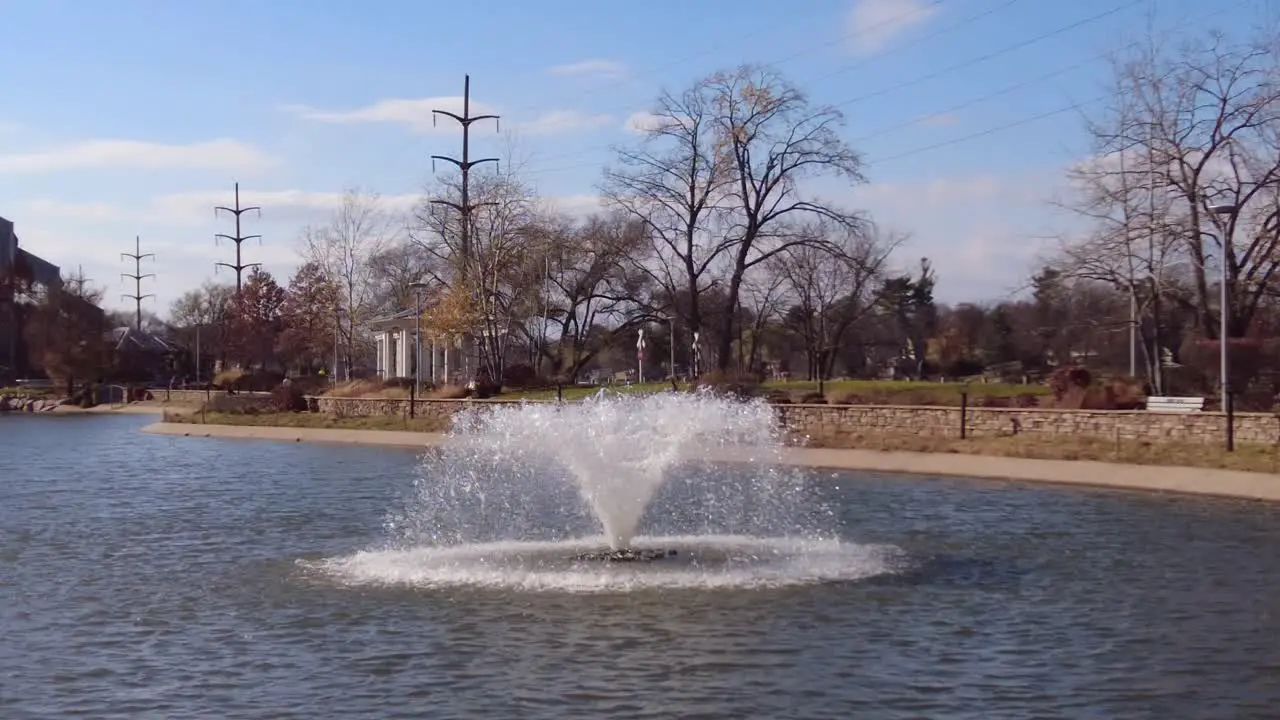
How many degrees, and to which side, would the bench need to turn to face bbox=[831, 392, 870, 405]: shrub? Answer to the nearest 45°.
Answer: approximately 135° to its right

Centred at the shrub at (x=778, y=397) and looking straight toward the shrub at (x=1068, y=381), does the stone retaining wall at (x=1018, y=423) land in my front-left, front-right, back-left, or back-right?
front-right

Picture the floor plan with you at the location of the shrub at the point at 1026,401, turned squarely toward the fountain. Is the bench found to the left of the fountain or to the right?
left

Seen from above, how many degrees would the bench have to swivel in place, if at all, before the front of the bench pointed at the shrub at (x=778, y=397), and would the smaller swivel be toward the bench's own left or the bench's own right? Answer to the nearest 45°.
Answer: approximately 135° to the bench's own right

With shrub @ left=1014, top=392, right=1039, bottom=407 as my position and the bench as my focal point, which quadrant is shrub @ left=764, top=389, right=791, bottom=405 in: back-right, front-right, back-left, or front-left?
back-right

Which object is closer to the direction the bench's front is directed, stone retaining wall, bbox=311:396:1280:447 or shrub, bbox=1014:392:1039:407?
the stone retaining wall

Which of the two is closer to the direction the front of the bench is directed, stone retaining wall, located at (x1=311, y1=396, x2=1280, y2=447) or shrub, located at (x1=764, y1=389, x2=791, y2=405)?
the stone retaining wall

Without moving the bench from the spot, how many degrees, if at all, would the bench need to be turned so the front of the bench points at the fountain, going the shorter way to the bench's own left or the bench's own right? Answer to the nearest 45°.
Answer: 0° — it already faces it

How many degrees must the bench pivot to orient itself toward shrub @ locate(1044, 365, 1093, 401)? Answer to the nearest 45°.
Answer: approximately 135° to its right

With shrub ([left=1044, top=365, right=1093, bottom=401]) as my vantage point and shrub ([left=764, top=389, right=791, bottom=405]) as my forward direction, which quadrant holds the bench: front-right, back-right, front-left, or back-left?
back-left

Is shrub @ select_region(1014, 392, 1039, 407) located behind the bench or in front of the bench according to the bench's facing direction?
behind

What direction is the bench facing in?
toward the camera

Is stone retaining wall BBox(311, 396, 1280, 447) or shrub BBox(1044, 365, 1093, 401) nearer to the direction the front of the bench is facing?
the stone retaining wall
